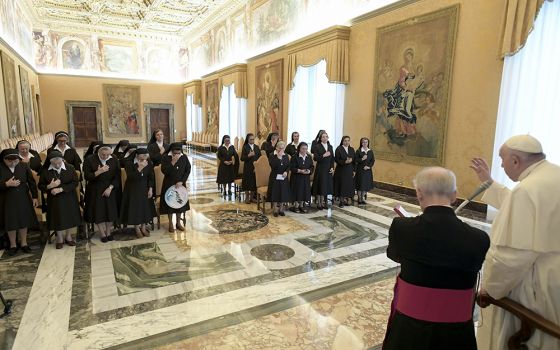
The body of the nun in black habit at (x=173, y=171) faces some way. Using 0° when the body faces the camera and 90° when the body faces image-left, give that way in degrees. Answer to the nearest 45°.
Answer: approximately 0°

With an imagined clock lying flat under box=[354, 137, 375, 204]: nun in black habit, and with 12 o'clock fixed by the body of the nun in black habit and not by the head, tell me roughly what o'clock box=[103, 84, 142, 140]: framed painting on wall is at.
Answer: The framed painting on wall is roughly at 4 o'clock from the nun in black habit.

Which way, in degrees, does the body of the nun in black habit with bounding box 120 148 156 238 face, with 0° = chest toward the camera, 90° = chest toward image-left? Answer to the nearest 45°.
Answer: approximately 315°

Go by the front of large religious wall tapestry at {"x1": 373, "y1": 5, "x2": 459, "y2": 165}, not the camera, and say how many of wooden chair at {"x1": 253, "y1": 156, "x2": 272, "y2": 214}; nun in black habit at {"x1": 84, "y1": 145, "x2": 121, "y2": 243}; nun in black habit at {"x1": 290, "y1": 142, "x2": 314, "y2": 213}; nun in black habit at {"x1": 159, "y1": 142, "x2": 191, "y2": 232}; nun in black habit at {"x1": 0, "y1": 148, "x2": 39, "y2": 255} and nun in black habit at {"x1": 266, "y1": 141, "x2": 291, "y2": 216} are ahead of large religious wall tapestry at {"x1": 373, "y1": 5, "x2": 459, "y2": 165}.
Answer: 6

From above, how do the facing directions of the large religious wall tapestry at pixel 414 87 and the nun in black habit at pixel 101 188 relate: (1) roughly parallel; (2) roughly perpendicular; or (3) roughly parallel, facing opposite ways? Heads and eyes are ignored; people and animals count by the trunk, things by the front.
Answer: roughly perpendicular

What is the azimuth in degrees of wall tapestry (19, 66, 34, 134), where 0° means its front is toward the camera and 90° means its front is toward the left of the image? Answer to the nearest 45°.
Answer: approximately 270°

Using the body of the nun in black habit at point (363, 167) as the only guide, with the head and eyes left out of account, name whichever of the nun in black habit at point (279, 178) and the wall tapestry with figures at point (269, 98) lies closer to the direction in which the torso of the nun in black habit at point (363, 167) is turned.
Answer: the nun in black habit

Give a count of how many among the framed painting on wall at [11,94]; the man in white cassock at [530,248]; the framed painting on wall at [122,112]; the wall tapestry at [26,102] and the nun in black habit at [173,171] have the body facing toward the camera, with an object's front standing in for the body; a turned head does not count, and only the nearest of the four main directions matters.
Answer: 2

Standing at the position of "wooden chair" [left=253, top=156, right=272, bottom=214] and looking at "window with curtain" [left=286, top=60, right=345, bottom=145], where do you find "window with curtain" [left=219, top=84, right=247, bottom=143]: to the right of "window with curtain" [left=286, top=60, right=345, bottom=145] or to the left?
left

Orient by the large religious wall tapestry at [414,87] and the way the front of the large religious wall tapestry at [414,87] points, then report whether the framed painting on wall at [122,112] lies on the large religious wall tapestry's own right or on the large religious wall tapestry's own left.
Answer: on the large religious wall tapestry's own right
